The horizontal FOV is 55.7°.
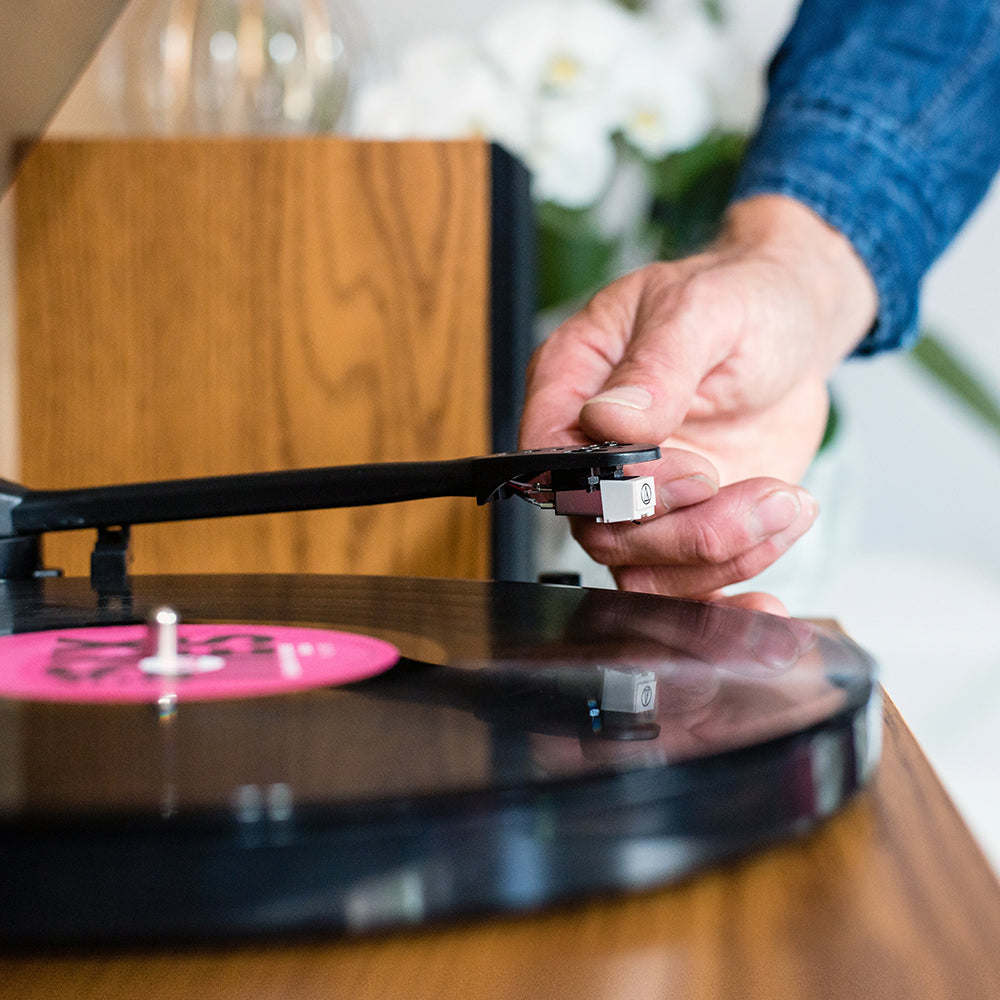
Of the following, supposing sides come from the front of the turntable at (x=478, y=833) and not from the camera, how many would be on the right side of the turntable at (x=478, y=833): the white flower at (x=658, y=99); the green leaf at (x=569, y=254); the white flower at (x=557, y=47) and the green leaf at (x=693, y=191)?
0

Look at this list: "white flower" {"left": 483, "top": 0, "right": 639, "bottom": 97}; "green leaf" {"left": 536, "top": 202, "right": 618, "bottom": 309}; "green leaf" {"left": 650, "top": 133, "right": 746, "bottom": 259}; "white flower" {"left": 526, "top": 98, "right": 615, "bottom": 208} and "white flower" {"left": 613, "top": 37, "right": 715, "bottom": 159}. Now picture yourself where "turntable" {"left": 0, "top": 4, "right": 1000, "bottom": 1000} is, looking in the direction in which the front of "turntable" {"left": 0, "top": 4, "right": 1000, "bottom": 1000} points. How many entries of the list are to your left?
5

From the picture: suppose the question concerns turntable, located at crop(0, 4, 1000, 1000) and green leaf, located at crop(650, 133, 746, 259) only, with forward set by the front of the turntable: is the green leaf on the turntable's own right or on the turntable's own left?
on the turntable's own left

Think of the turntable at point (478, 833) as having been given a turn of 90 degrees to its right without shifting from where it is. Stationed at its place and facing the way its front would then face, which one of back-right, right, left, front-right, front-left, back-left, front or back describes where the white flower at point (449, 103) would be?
back

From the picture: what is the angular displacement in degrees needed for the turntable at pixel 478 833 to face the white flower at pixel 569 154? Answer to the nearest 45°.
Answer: approximately 90° to its left

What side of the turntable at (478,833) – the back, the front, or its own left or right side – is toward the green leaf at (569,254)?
left

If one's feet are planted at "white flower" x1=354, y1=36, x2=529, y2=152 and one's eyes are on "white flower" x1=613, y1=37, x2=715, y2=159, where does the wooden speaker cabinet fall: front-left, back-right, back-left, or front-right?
back-right

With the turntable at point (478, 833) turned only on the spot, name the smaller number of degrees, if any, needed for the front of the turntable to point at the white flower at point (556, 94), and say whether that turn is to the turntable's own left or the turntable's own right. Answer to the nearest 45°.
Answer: approximately 90° to the turntable's own left

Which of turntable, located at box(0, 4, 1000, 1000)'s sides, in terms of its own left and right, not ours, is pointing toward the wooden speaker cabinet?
left

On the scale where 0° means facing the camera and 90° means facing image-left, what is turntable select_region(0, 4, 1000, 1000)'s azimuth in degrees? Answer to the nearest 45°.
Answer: approximately 270°
